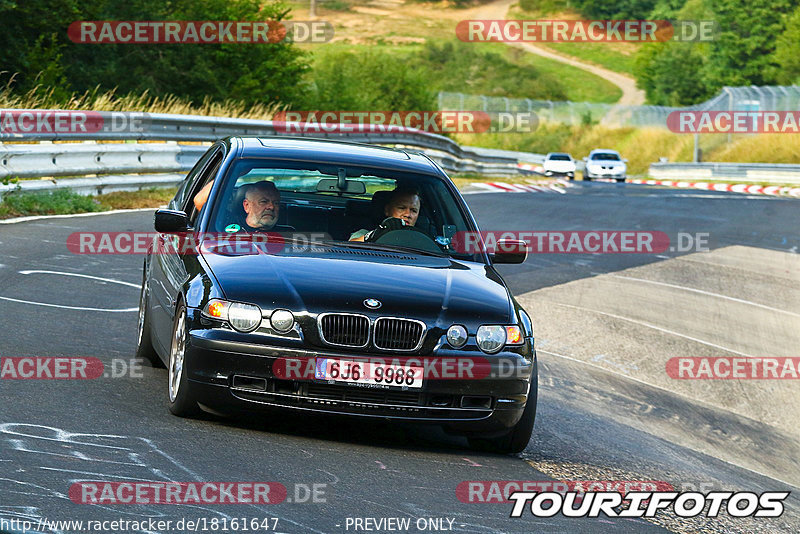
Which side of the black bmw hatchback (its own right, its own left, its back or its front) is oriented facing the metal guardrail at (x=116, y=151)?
back

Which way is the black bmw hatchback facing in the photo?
toward the camera
